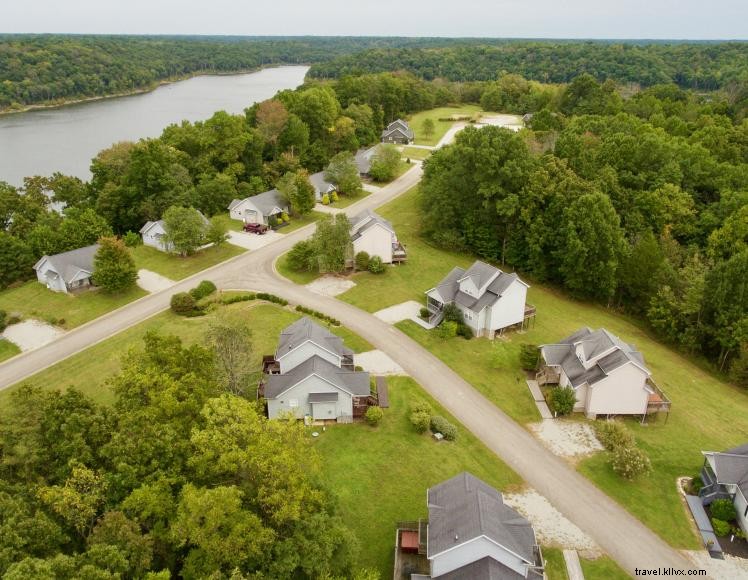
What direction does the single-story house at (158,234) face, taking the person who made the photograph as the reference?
facing the viewer and to the right of the viewer

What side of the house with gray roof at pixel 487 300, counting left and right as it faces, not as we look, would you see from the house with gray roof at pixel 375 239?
right

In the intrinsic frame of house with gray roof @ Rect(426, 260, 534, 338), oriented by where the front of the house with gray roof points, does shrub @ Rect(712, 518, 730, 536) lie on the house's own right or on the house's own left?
on the house's own left

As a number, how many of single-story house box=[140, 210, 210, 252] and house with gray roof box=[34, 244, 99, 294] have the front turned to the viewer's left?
0

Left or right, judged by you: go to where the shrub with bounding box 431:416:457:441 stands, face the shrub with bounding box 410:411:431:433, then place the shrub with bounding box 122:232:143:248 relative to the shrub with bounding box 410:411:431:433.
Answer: right

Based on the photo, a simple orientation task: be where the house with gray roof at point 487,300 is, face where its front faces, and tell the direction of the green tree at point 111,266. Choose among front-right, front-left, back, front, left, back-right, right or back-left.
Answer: front-right

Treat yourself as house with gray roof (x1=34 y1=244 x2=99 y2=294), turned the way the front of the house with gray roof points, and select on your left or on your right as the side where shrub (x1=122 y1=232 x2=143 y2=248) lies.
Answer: on your left

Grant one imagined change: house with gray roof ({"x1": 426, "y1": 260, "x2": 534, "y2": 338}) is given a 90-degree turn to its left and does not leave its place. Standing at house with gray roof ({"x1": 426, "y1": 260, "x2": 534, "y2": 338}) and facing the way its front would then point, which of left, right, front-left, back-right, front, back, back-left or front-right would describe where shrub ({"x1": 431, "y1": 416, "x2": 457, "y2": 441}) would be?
front-right

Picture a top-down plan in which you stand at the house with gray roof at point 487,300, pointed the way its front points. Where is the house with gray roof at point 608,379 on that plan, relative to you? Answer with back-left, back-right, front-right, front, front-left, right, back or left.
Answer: left

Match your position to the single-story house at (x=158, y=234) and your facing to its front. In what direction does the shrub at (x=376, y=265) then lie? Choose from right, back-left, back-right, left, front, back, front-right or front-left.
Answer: front

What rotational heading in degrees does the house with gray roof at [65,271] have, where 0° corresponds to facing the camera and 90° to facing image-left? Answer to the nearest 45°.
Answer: approximately 315°

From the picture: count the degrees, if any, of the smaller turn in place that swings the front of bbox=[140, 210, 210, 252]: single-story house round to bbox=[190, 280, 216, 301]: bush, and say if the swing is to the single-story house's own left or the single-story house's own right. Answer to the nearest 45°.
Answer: approximately 45° to the single-story house's own right

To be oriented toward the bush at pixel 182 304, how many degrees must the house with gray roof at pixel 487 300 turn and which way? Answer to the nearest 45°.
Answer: approximately 45° to its right

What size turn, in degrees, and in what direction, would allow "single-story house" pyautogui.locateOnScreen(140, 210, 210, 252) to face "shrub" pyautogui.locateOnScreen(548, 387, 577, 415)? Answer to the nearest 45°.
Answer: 0° — it already faces it

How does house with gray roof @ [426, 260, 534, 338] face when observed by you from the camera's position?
facing the viewer and to the left of the viewer
